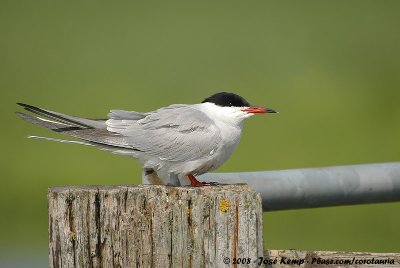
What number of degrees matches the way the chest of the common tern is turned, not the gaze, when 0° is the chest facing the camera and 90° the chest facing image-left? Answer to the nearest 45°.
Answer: approximately 270°
